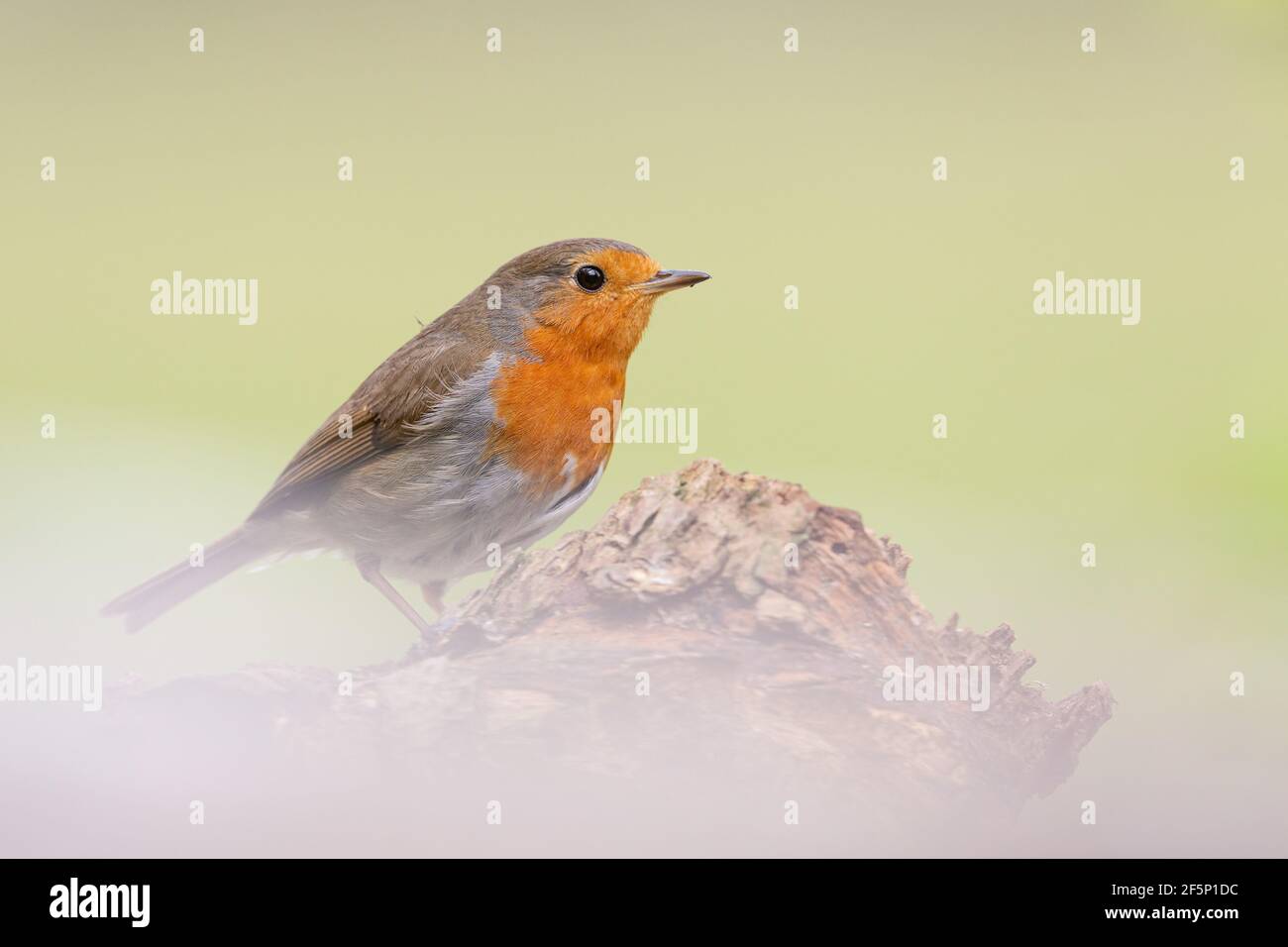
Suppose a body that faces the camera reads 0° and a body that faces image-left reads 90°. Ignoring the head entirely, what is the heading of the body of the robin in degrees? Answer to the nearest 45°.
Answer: approximately 270°
